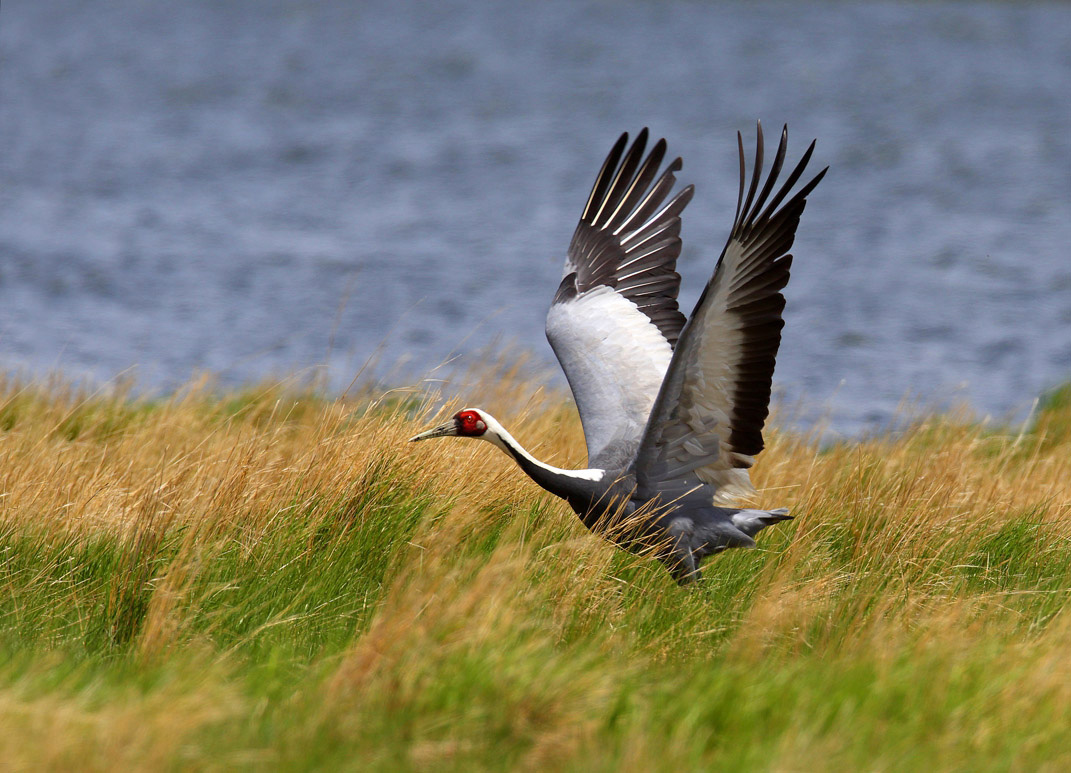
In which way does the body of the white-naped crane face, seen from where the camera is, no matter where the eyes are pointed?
to the viewer's left
